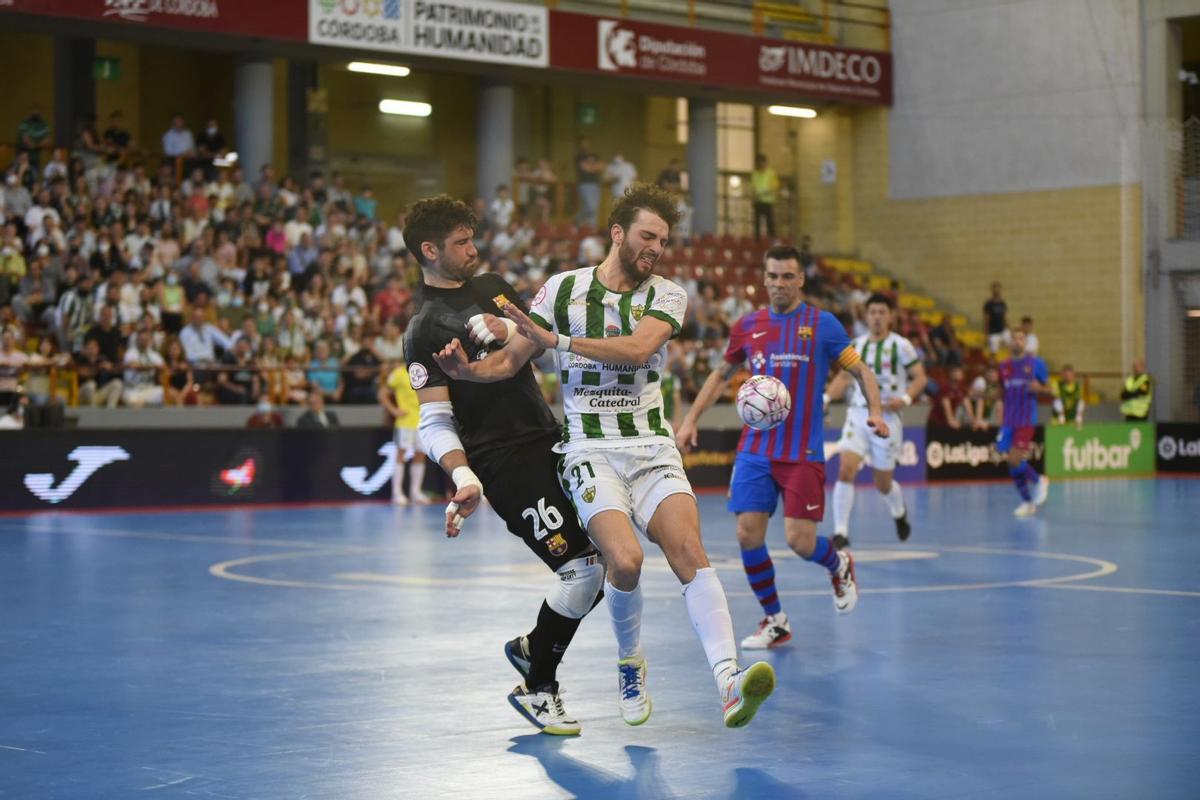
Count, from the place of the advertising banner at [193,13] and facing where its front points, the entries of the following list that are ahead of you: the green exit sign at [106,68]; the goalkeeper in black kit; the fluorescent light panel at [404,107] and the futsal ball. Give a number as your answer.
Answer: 2

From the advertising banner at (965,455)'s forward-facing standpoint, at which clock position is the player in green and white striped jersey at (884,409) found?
The player in green and white striped jersey is roughly at 12 o'clock from the advertising banner.

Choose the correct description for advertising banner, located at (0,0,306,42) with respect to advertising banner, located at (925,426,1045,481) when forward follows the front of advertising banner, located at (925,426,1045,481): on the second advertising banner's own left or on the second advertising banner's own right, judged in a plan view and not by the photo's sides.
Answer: on the second advertising banner's own right

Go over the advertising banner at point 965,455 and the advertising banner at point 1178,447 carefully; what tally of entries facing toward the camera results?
2

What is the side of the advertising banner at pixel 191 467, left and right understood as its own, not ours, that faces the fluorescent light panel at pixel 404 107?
back

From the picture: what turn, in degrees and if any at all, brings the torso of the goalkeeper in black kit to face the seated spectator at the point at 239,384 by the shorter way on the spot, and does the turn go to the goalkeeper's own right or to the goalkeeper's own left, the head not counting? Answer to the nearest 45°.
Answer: approximately 135° to the goalkeeper's own left

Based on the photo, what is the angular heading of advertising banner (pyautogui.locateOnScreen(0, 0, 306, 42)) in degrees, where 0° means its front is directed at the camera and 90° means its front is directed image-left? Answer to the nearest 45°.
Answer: approximately 0°

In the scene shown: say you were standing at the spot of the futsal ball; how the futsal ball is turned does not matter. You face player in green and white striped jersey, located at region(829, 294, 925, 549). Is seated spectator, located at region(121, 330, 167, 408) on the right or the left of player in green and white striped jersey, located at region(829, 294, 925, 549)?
left
